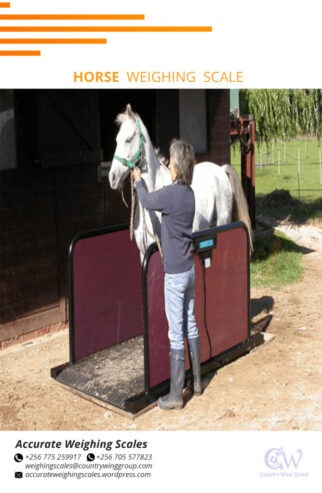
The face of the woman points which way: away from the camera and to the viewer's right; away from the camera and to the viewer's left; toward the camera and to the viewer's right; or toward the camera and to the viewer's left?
away from the camera and to the viewer's left

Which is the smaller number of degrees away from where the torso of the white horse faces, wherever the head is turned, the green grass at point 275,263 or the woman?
the woman

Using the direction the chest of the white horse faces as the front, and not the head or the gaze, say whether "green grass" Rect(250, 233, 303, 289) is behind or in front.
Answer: behind

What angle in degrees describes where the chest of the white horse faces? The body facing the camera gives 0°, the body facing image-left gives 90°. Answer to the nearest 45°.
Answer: approximately 45°
